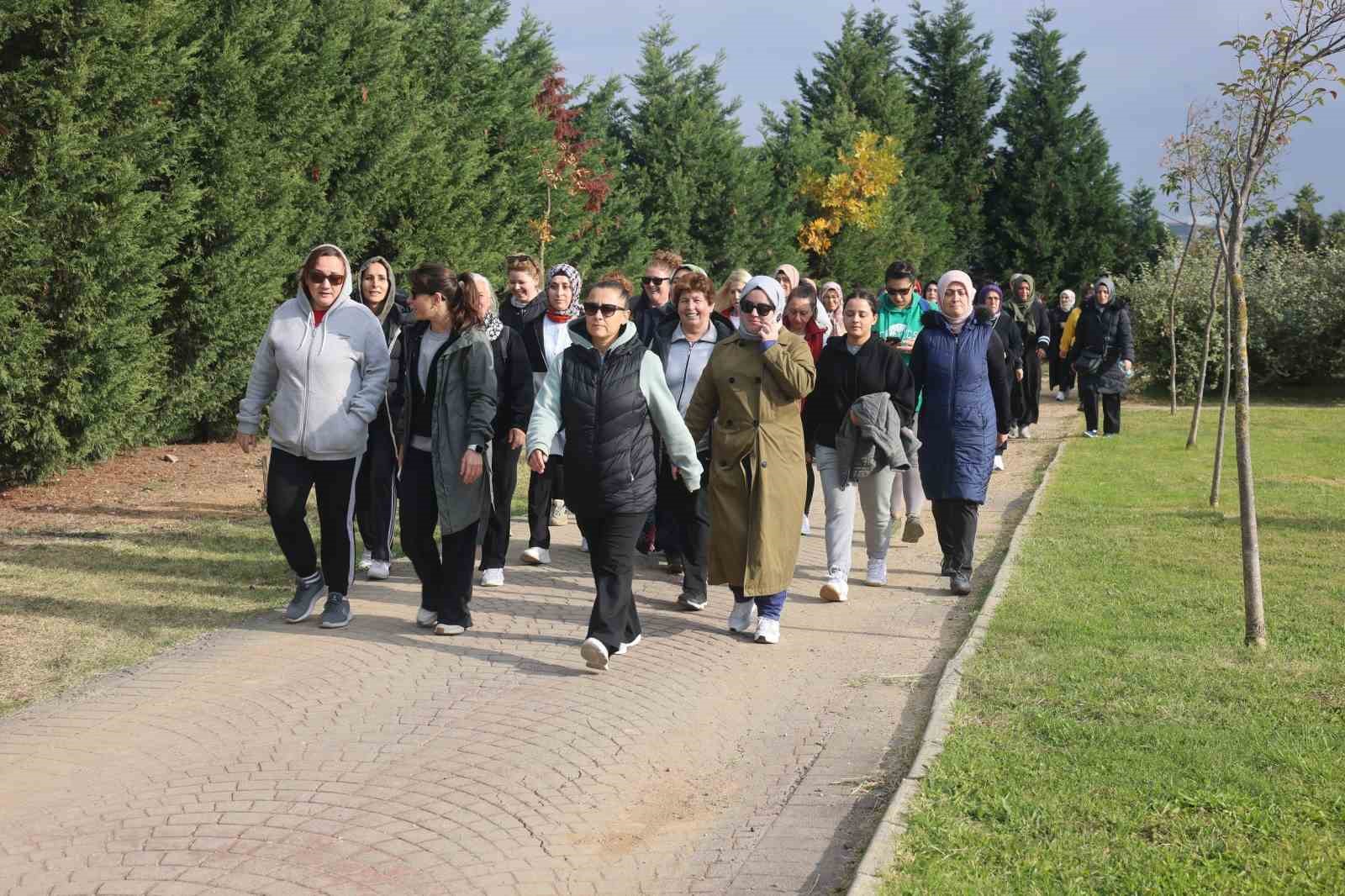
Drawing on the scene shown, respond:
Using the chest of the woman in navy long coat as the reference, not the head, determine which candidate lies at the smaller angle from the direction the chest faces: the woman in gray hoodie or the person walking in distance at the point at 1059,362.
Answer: the woman in gray hoodie

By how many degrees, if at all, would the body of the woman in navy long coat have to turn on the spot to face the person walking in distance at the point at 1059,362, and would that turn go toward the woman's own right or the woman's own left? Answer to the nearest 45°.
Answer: approximately 180°

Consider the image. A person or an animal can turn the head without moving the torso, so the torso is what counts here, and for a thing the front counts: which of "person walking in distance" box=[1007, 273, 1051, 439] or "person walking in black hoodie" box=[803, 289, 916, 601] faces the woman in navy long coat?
"person walking in distance" box=[1007, 273, 1051, 439]

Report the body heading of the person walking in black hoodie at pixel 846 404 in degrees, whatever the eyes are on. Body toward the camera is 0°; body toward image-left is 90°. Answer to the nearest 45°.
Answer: approximately 0°

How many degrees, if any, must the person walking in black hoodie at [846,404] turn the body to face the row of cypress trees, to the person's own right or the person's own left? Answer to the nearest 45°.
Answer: approximately 135° to the person's own right

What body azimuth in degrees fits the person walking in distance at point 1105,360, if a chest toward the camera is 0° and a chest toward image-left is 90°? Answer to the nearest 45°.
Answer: approximately 0°
